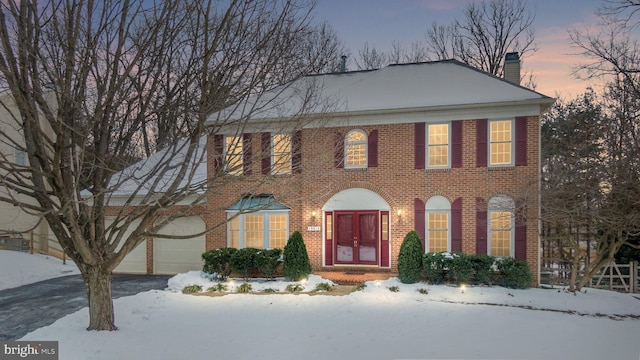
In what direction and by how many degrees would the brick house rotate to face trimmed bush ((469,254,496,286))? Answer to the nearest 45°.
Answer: approximately 45° to its left

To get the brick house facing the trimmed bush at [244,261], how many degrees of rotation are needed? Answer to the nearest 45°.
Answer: approximately 90° to its right

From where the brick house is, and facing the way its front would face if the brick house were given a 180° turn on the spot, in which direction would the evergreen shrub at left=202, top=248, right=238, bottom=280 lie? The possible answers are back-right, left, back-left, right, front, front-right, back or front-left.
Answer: left

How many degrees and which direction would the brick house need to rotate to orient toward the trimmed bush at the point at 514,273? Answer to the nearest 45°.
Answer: approximately 45° to its left

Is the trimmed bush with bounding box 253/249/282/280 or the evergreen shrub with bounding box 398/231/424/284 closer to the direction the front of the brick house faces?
the evergreen shrub

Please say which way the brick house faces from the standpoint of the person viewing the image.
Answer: facing the viewer

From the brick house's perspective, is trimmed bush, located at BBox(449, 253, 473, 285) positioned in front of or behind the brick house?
in front

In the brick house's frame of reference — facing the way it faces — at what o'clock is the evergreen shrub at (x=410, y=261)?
The evergreen shrub is roughly at 12 o'clock from the brick house.

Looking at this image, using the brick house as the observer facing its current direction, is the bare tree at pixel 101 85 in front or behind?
in front

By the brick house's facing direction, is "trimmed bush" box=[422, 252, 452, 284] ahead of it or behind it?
ahead
